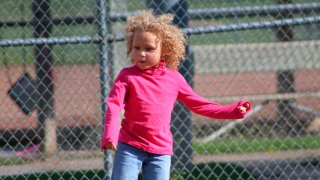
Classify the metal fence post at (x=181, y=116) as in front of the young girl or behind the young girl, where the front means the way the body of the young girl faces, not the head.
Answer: behind

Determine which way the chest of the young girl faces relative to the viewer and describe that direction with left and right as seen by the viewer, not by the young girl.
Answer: facing the viewer

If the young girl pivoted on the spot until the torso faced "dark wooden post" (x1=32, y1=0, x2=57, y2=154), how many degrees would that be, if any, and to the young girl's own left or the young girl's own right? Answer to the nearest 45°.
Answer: approximately 135° to the young girl's own right

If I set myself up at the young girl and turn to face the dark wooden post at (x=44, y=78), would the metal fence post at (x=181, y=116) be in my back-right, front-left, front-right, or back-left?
front-right

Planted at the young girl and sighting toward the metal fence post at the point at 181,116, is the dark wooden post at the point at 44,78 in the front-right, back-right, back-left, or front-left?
front-left

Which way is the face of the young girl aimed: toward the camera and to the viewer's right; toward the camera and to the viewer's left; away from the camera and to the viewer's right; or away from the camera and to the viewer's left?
toward the camera and to the viewer's left

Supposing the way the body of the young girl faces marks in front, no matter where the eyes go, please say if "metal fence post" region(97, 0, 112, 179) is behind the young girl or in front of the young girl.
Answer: behind

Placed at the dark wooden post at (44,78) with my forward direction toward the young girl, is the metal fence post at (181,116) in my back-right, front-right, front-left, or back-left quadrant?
front-left
